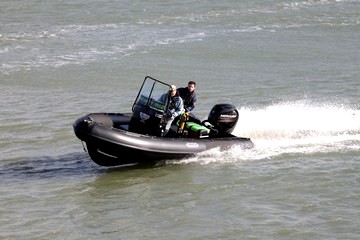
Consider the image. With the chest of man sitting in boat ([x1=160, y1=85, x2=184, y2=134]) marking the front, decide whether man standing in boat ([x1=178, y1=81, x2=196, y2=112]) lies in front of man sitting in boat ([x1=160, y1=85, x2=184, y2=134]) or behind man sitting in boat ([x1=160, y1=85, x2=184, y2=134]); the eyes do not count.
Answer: behind

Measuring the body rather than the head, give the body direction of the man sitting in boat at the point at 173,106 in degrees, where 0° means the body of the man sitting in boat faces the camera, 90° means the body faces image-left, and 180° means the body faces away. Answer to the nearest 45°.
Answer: approximately 45°
